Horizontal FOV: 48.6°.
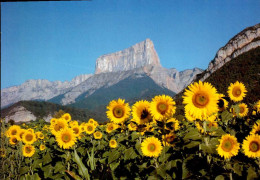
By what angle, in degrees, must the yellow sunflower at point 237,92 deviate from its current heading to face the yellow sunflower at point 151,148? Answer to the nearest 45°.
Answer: approximately 45° to its right

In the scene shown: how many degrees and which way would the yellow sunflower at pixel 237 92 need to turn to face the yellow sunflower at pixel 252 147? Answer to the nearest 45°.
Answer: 0° — it already faces it

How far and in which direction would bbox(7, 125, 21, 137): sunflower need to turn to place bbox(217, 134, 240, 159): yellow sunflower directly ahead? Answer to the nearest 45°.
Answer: approximately 45° to its left

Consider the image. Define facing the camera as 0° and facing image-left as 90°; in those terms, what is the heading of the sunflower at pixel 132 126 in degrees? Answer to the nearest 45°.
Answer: approximately 0°

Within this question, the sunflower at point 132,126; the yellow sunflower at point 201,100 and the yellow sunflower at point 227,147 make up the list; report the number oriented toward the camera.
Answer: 3

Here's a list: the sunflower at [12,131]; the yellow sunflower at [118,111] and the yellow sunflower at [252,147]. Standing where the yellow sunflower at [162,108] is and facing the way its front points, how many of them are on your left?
1

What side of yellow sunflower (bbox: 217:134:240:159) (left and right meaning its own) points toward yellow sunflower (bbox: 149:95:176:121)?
right

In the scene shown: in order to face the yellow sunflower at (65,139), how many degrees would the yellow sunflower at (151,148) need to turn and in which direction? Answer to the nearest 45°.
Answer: approximately 135° to its right
